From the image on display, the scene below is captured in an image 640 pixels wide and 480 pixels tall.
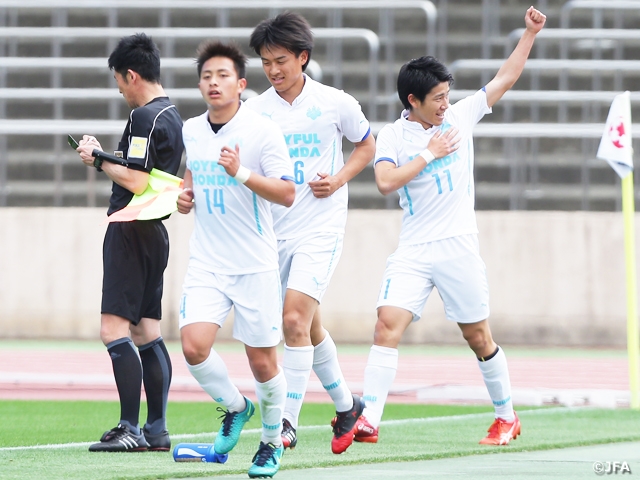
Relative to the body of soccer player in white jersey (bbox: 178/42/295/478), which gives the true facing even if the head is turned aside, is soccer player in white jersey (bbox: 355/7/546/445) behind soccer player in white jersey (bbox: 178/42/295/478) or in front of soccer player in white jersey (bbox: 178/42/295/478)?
behind

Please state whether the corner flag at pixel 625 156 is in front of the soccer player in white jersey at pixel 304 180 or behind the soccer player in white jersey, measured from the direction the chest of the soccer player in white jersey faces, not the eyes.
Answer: behind

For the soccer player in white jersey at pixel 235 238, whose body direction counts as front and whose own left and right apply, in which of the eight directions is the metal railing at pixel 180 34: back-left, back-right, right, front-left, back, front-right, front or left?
back-right

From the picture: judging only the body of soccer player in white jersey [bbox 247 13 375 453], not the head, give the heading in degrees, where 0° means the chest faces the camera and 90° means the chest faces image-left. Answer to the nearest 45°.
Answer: approximately 45°
